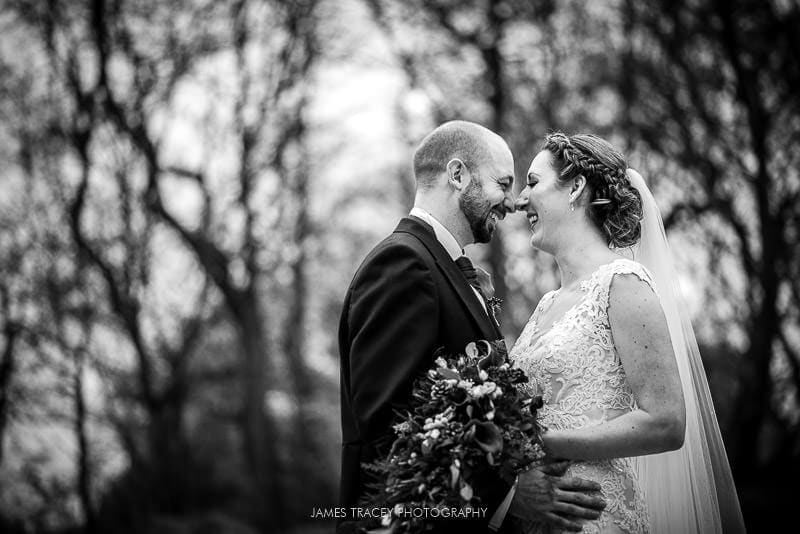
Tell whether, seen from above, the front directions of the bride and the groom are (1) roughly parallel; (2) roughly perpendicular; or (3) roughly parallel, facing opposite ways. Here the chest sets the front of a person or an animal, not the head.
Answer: roughly parallel, facing opposite ways

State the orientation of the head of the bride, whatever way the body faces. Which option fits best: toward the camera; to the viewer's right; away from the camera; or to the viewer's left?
to the viewer's left

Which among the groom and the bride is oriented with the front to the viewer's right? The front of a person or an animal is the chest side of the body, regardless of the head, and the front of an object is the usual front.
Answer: the groom

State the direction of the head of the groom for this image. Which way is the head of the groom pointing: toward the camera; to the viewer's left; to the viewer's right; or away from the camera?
to the viewer's right

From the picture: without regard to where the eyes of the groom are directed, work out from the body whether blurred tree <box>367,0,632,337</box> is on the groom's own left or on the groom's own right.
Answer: on the groom's own left

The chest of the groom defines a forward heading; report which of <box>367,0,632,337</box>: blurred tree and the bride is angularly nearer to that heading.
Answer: the bride

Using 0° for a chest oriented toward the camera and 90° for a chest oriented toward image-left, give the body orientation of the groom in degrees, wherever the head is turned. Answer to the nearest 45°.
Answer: approximately 270°

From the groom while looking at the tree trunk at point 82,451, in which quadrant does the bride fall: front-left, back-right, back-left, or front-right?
back-right

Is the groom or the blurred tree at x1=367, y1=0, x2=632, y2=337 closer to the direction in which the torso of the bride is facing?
the groom

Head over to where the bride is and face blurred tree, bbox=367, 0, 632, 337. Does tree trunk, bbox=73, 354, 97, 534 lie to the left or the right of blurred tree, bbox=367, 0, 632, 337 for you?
left

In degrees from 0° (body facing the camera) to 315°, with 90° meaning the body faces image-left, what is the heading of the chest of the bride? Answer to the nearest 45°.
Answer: approximately 90°

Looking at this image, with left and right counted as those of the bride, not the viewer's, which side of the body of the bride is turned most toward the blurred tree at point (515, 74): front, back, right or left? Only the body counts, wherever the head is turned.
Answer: right

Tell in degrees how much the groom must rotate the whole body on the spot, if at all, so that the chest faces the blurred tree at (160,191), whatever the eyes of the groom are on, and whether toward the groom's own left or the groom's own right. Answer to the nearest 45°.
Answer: approximately 135° to the groom's own left

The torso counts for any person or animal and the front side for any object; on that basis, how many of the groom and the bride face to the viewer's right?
1
